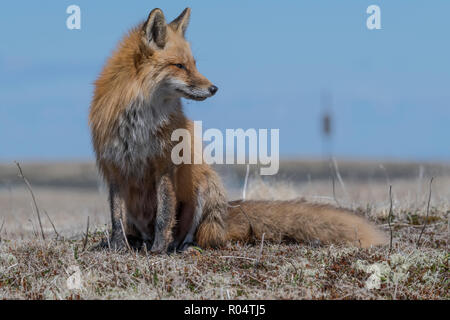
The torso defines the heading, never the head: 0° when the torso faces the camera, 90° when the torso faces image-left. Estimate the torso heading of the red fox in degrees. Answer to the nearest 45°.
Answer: approximately 45°
